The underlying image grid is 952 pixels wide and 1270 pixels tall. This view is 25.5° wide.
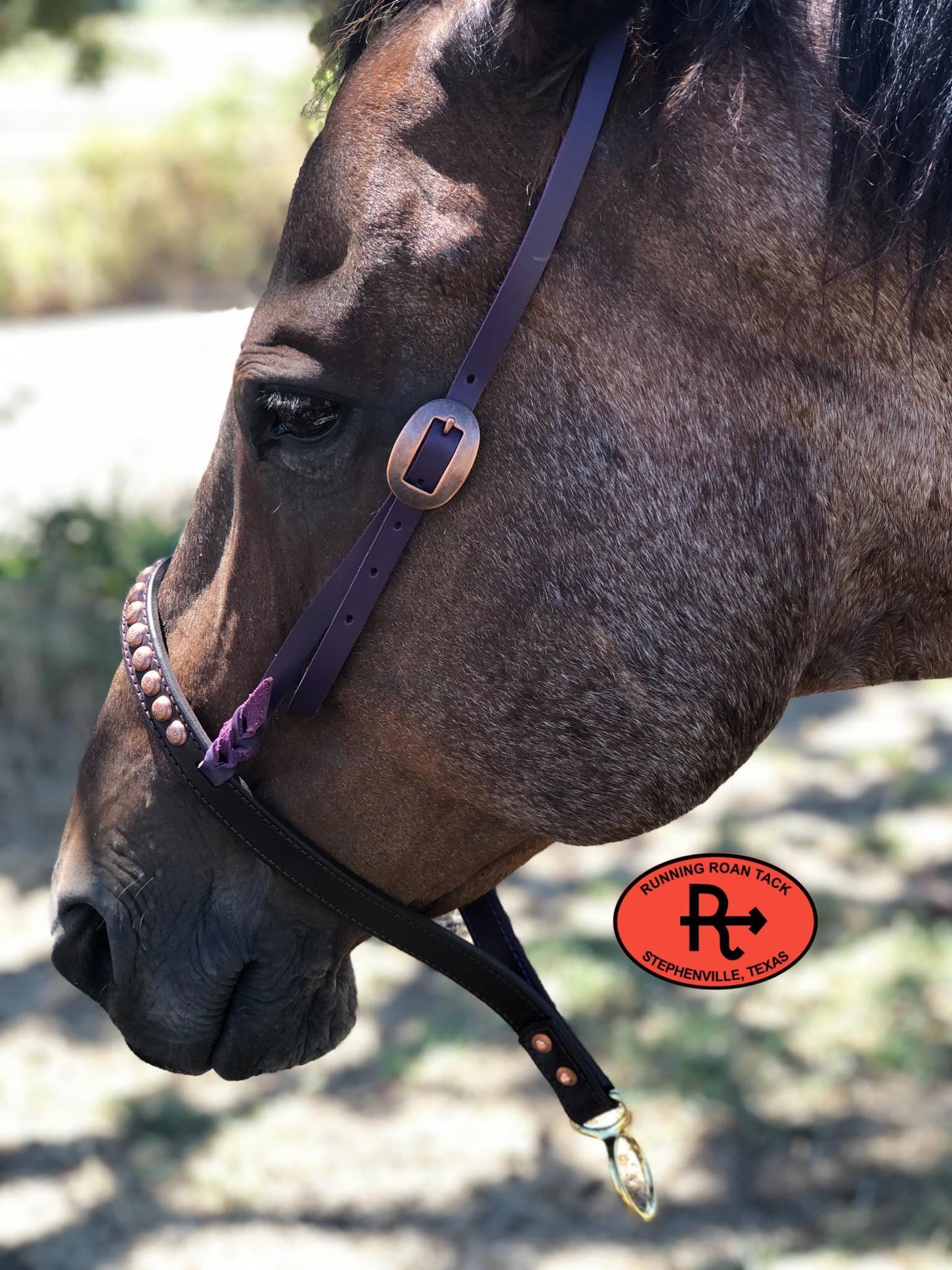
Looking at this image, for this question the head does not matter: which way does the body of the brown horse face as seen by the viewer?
to the viewer's left
